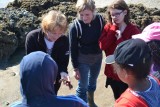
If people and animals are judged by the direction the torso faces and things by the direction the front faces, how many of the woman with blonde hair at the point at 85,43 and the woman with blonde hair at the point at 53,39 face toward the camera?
2

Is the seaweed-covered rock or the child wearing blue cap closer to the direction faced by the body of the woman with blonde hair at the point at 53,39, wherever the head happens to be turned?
the child wearing blue cap

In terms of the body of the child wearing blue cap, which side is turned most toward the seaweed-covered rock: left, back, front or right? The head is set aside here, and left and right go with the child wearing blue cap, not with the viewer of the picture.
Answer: front

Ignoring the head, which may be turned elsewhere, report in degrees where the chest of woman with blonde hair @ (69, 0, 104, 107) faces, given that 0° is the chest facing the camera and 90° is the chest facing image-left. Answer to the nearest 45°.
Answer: approximately 0°

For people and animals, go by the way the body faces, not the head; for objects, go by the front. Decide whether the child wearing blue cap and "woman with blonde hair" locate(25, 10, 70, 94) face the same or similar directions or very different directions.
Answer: very different directions

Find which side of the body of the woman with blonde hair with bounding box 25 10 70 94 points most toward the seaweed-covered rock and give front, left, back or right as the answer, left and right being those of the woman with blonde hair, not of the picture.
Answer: back

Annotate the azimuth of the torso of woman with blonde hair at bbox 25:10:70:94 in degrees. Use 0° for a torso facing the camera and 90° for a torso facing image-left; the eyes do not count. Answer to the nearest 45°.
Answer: approximately 0°

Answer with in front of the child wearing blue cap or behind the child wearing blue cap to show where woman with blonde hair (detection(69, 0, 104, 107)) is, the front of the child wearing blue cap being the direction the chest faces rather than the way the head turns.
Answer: in front

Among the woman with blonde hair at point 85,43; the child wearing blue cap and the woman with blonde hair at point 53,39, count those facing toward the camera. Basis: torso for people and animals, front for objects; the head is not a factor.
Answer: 2

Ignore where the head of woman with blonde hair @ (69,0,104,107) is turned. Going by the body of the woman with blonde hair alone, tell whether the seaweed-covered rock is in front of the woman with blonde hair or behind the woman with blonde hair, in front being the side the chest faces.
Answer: behind

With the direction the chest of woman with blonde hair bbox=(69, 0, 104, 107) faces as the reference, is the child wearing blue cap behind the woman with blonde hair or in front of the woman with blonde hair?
in front

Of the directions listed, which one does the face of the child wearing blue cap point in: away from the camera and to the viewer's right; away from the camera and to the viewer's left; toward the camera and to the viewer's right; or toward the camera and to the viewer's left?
away from the camera and to the viewer's left
